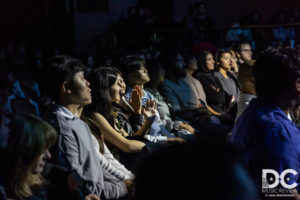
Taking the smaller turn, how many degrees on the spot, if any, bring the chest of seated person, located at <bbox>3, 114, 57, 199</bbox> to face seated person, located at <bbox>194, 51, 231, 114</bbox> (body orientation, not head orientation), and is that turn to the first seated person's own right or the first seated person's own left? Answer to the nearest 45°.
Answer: approximately 45° to the first seated person's own left

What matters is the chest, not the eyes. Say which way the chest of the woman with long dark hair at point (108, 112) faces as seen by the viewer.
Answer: to the viewer's right

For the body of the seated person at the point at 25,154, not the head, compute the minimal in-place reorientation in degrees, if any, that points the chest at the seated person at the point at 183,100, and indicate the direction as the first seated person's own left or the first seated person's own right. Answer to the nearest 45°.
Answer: approximately 45° to the first seated person's own left

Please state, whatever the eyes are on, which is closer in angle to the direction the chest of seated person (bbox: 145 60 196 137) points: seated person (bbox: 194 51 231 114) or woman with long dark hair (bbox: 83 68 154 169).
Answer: the seated person

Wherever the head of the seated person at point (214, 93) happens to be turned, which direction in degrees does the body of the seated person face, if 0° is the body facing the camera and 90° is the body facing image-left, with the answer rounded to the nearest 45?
approximately 315°

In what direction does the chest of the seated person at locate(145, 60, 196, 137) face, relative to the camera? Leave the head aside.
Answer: to the viewer's right

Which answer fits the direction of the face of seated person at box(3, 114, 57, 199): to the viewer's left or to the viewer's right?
to the viewer's right

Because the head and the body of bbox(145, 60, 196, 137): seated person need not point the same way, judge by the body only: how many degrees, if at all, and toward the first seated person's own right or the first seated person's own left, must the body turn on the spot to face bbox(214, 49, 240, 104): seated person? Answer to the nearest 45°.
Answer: approximately 45° to the first seated person's own left

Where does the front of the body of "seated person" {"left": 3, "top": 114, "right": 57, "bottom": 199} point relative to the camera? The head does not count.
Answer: to the viewer's right

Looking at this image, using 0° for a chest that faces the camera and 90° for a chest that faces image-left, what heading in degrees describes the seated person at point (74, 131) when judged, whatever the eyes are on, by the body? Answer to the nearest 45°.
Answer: approximately 270°

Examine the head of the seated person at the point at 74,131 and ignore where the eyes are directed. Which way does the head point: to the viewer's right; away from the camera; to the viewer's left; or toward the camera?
to the viewer's right
